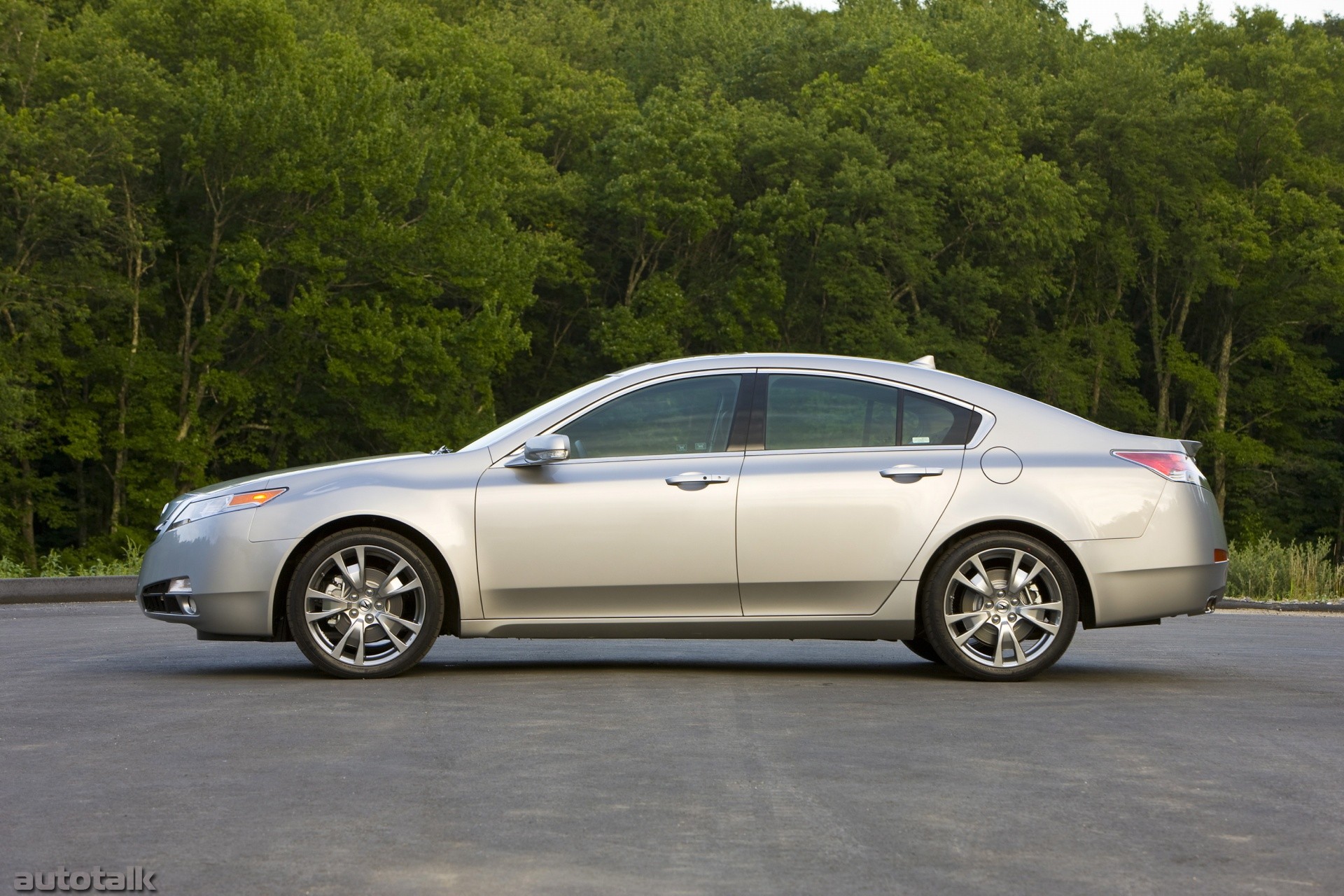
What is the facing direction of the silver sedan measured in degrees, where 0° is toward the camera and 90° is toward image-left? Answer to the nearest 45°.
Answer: approximately 90°
